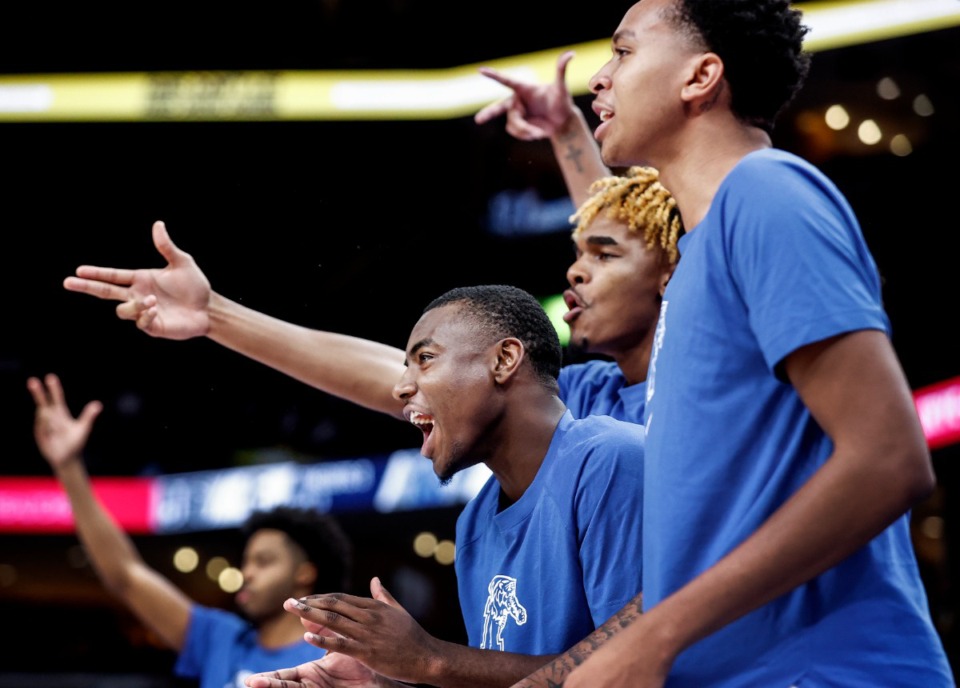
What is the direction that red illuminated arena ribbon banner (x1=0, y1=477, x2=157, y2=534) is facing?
toward the camera
